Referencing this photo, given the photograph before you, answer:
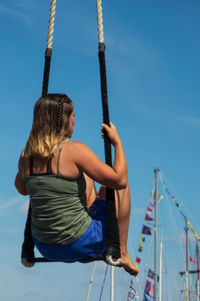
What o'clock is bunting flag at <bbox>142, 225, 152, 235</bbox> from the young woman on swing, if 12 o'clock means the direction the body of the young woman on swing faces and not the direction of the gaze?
The bunting flag is roughly at 11 o'clock from the young woman on swing.

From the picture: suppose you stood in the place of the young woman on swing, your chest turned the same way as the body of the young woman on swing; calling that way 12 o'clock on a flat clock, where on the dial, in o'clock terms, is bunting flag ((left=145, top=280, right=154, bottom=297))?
The bunting flag is roughly at 11 o'clock from the young woman on swing.

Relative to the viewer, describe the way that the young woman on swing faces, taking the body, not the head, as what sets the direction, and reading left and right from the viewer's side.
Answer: facing away from the viewer and to the right of the viewer

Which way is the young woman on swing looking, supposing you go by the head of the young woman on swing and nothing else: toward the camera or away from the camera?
away from the camera
